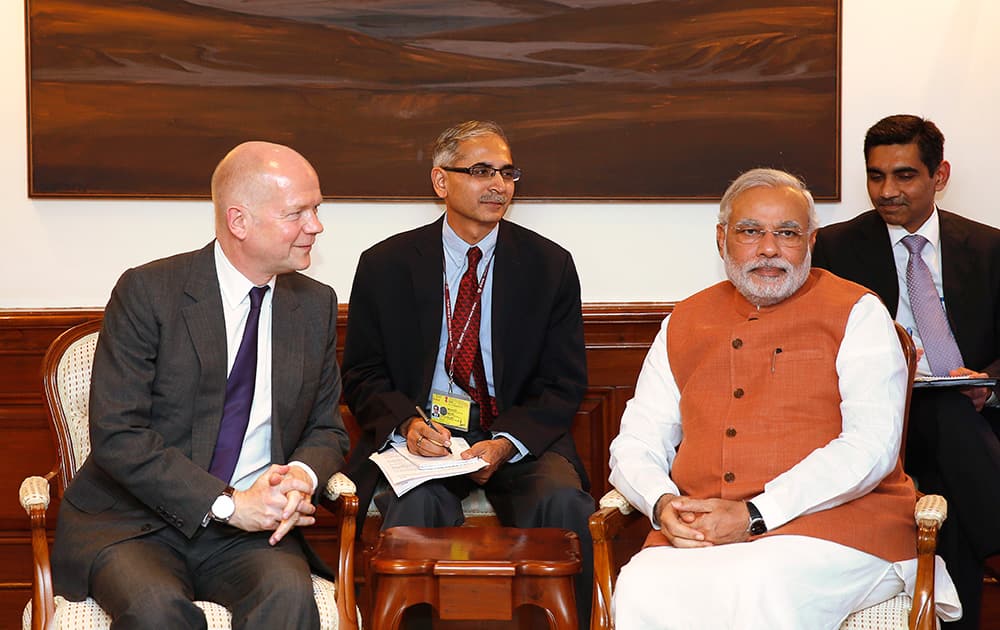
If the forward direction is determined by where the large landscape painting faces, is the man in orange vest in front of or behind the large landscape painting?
in front

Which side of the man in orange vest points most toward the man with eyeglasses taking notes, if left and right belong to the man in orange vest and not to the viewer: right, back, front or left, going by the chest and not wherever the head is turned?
right

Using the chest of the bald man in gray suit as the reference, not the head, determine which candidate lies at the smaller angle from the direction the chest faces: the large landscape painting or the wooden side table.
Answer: the wooden side table

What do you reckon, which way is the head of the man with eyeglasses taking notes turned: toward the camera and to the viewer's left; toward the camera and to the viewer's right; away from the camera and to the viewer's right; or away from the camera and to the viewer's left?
toward the camera and to the viewer's right

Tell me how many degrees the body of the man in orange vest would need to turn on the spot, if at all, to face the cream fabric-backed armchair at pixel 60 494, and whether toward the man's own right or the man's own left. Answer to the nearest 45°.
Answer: approximately 45° to the man's own right

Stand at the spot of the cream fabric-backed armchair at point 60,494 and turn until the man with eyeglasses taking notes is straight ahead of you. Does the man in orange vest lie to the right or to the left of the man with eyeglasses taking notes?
right

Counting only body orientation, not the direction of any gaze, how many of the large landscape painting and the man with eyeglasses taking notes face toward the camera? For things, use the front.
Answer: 2

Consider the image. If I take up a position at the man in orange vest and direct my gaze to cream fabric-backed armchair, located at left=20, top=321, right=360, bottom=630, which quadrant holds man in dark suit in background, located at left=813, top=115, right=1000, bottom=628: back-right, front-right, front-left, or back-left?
back-right

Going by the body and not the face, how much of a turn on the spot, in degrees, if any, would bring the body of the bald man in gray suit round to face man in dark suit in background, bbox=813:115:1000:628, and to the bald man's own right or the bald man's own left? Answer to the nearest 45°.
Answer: approximately 45° to the bald man's own left

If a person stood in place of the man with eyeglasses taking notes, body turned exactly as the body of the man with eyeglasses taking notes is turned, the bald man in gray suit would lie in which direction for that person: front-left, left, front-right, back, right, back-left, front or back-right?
front-right

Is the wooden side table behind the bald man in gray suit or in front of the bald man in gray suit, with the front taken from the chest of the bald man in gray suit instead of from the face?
in front

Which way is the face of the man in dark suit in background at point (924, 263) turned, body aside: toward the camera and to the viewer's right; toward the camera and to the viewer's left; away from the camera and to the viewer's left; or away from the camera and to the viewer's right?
toward the camera and to the viewer's left
